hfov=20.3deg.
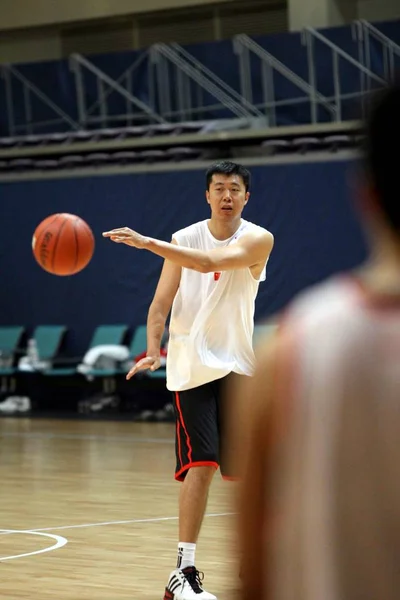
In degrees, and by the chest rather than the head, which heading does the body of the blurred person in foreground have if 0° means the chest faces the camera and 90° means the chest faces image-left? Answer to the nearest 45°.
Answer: approximately 180°

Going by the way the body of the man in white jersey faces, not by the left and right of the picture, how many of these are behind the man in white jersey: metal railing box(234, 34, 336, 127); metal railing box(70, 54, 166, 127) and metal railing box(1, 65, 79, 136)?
3

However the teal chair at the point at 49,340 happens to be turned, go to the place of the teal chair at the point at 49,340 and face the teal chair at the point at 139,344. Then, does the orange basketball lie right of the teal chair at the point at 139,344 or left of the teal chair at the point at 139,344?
right

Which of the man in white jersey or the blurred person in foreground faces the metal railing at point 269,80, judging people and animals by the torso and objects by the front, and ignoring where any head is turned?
the blurred person in foreground

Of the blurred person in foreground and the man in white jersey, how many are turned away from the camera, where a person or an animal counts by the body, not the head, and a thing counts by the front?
1

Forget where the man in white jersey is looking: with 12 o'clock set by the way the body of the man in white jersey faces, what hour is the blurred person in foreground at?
The blurred person in foreground is roughly at 12 o'clock from the man in white jersey.

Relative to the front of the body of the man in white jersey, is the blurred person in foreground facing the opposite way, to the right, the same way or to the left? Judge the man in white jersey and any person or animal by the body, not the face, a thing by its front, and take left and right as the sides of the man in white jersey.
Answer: the opposite way

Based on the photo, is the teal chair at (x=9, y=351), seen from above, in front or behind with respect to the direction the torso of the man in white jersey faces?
behind

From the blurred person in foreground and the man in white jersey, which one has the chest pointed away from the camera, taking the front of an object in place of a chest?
the blurred person in foreground

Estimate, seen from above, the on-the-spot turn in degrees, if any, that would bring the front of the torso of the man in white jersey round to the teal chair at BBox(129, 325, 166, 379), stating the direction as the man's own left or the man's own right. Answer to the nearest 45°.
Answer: approximately 180°

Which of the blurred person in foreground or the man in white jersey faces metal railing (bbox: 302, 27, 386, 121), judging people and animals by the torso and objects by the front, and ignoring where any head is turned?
the blurred person in foreground

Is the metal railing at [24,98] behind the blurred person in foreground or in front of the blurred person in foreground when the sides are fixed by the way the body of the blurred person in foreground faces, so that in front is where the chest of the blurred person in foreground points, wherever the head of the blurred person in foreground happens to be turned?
in front

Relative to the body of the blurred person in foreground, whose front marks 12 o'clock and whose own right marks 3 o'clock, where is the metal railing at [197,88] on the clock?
The metal railing is roughly at 12 o'clock from the blurred person in foreground.

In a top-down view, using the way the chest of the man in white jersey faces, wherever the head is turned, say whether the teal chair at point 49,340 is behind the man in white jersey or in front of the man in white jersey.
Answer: behind

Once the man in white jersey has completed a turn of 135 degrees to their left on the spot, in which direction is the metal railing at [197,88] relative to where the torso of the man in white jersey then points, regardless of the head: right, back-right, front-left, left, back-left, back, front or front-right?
front-left

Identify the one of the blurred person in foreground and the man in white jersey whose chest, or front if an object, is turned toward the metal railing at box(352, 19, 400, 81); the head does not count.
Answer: the blurred person in foreground
